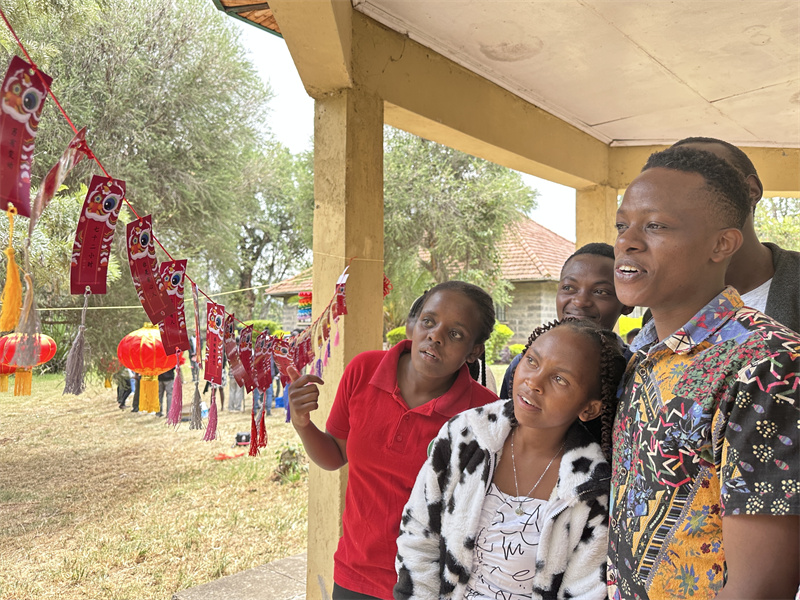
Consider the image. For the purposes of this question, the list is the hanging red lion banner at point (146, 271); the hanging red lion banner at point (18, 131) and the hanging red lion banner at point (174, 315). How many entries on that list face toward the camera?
3

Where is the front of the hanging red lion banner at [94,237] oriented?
toward the camera

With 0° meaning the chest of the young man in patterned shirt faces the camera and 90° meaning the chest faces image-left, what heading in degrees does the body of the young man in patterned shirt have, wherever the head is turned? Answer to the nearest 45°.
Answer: approximately 45°

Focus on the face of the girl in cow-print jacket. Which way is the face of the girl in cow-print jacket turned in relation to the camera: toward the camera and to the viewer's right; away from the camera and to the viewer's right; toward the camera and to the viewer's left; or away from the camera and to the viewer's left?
toward the camera and to the viewer's left

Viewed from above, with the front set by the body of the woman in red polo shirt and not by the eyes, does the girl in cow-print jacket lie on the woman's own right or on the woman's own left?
on the woman's own left

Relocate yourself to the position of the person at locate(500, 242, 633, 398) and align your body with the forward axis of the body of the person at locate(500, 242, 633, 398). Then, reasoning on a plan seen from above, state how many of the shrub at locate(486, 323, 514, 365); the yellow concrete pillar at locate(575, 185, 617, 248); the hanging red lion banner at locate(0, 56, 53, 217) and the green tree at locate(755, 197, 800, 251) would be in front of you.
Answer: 1

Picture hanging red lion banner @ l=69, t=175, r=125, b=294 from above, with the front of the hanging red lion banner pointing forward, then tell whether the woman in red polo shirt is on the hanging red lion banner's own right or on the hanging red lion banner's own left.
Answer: on the hanging red lion banner's own left

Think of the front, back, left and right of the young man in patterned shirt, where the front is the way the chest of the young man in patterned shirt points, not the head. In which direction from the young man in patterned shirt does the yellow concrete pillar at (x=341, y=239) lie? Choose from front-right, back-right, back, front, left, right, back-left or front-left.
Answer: right

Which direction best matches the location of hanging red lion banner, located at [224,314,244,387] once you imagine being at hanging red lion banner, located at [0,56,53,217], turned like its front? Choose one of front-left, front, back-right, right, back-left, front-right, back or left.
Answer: back-left

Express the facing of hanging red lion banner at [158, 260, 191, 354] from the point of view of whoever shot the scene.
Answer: facing the viewer

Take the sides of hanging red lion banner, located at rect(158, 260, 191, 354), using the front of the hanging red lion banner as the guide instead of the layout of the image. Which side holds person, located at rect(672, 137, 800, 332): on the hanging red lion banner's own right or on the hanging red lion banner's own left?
on the hanging red lion banner's own left

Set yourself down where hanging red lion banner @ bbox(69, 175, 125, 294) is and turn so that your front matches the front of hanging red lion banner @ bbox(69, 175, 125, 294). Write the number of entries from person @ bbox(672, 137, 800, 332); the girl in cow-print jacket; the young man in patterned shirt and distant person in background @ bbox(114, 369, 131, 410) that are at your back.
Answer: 1

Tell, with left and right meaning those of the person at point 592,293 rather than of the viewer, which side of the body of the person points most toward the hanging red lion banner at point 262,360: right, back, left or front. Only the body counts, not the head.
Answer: right

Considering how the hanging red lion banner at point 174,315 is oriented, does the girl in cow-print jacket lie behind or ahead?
ahead

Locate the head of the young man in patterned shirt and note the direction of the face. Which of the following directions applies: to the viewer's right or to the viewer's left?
to the viewer's left
